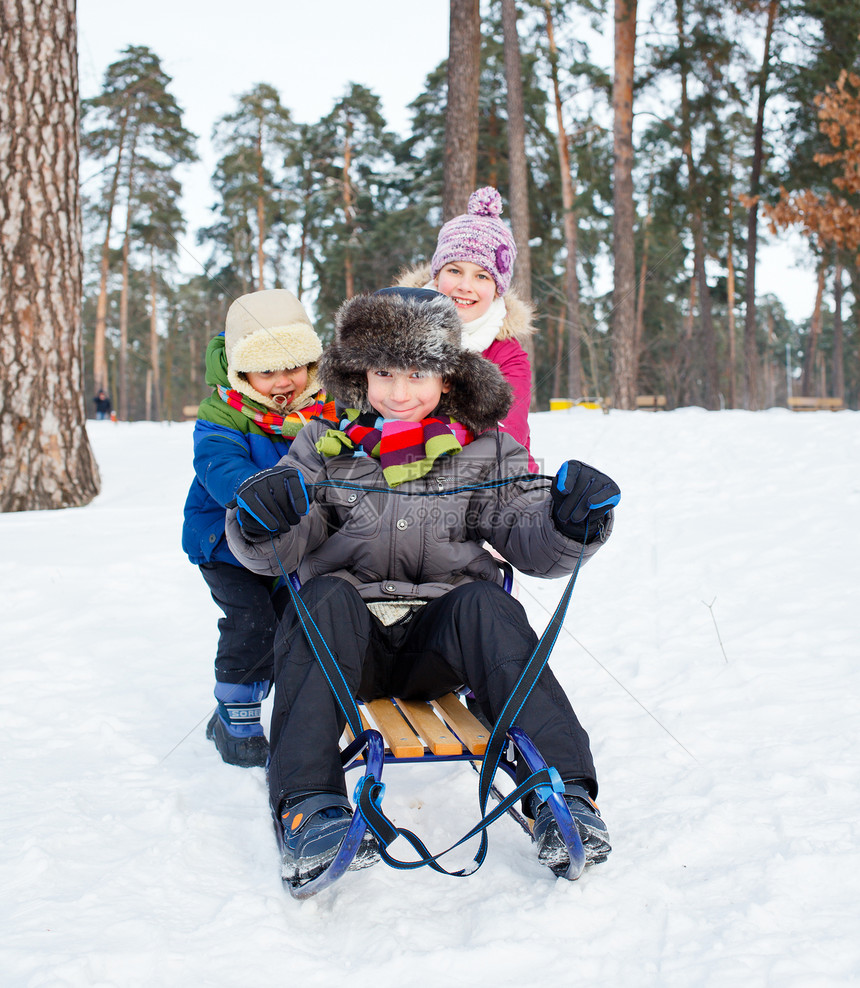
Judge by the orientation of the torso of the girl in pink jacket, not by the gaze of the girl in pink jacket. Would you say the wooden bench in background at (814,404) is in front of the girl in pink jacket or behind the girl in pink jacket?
behind

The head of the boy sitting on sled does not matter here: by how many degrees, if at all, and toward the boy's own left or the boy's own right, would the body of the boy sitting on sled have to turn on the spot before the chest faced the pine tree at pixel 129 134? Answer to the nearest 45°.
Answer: approximately 180°

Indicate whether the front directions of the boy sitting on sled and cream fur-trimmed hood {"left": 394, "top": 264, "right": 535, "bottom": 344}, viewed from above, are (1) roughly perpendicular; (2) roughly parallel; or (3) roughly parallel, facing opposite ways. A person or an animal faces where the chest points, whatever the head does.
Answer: roughly parallel

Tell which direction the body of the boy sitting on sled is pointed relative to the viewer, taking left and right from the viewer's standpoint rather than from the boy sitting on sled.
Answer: facing the viewer

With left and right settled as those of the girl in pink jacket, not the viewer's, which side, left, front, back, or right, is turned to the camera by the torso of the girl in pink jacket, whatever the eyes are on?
front

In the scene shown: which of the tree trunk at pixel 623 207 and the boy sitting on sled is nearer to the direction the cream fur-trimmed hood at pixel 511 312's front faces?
the boy sitting on sled

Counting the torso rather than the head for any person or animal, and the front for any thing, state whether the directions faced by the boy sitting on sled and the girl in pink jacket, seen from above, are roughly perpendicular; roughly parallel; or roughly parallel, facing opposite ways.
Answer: roughly parallel

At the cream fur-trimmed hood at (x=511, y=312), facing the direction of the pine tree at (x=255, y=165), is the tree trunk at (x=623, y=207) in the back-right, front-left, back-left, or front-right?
front-right

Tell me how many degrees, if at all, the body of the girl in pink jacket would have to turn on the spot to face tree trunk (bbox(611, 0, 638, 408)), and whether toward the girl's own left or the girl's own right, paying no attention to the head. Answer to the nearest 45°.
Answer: approximately 180°

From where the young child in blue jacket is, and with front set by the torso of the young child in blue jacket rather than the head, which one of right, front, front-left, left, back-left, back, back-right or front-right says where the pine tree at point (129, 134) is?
back-left

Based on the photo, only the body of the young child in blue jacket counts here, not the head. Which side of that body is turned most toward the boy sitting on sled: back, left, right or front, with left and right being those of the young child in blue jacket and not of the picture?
front

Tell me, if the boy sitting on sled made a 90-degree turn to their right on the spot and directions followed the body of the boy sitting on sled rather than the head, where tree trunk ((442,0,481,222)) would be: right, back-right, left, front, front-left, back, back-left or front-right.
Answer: right
